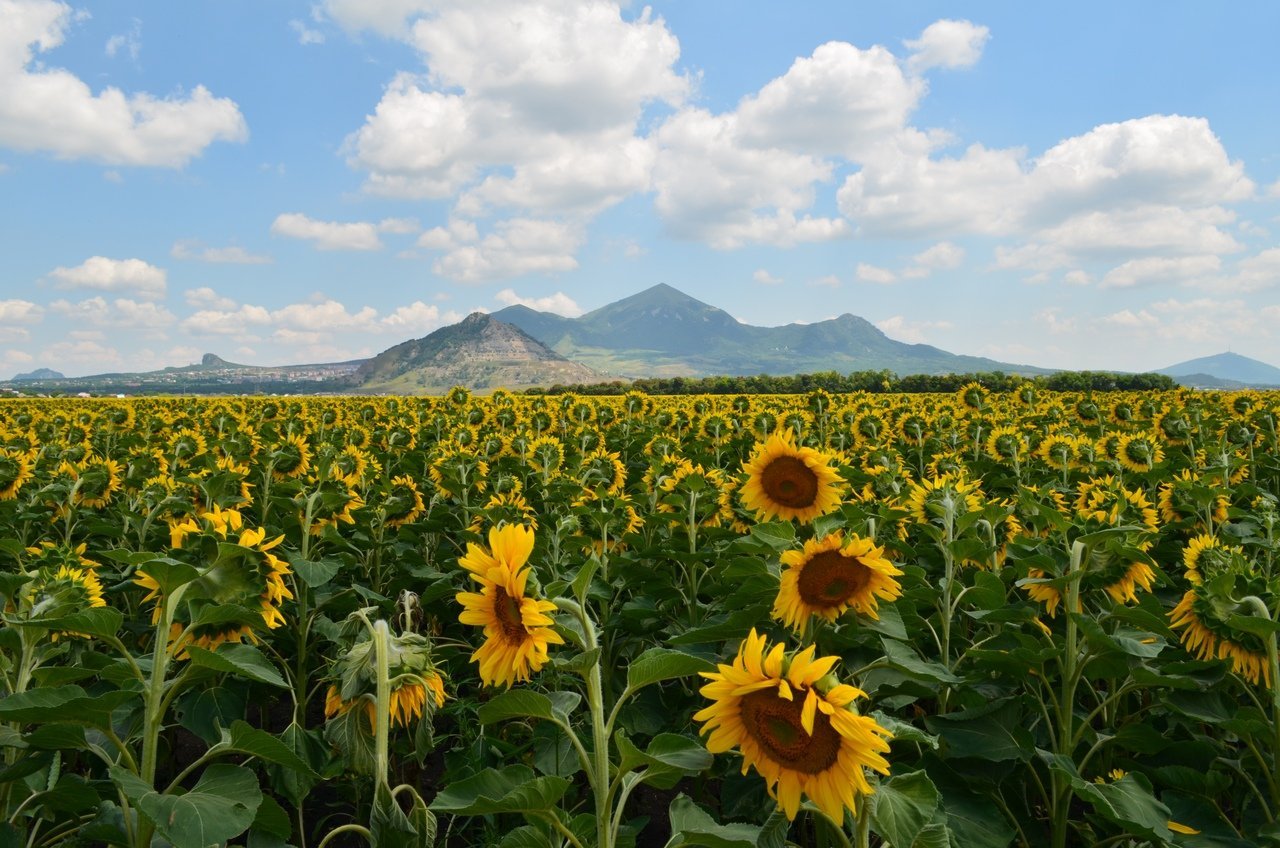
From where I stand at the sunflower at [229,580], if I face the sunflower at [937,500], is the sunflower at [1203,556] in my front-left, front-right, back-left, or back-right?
front-right

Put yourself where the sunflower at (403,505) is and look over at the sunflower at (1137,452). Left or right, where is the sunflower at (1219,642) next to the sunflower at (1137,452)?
right

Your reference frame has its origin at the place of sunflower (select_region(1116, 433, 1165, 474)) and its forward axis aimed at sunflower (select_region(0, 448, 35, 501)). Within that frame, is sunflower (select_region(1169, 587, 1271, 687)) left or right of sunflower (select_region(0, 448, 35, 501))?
left

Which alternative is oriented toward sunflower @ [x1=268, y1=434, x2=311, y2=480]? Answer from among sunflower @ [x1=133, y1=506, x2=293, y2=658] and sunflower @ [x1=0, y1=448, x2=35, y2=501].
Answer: sunflower @ [x1=133, y1=506, x2=293, y2=658]
